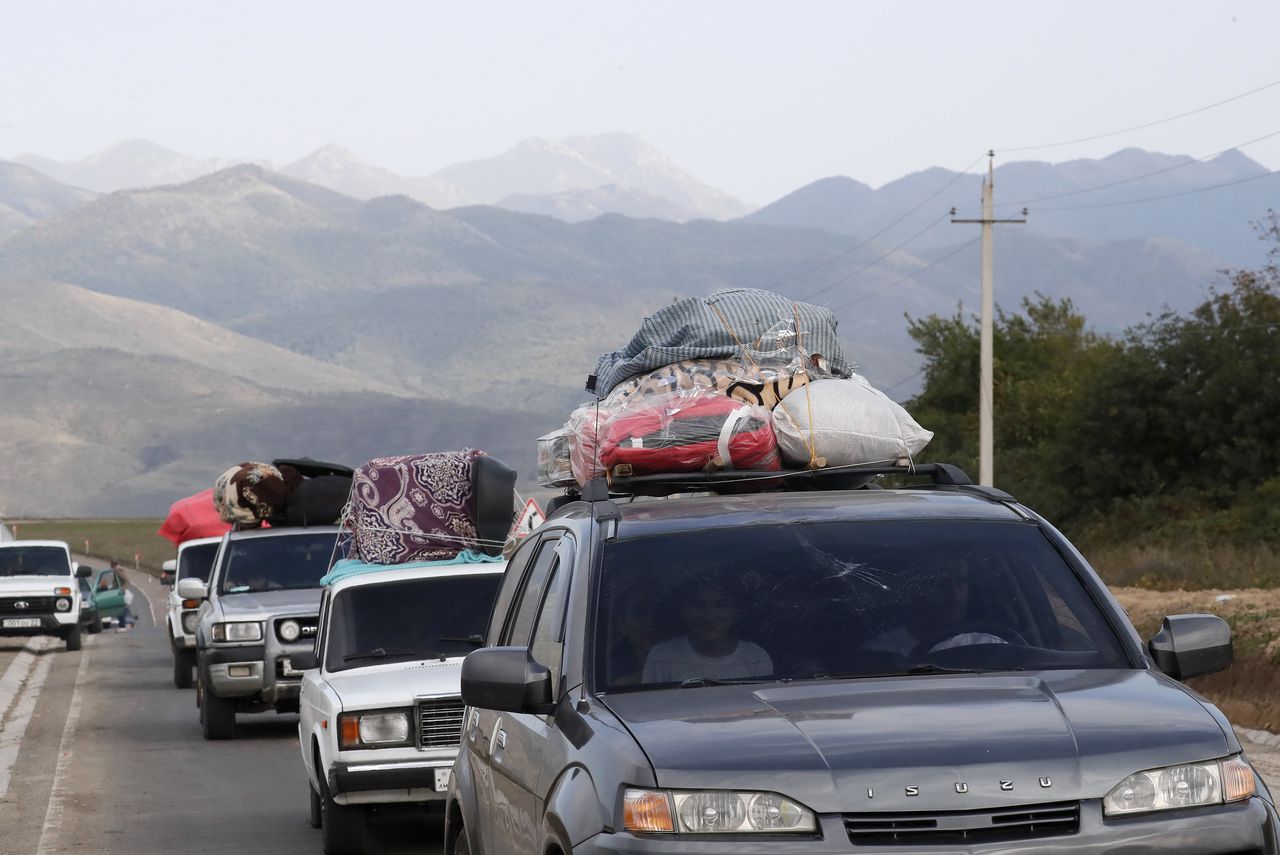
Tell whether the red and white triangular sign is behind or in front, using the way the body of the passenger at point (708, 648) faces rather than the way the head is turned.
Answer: behind

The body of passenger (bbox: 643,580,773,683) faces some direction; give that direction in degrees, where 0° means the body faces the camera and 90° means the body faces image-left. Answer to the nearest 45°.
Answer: approximately 0°
